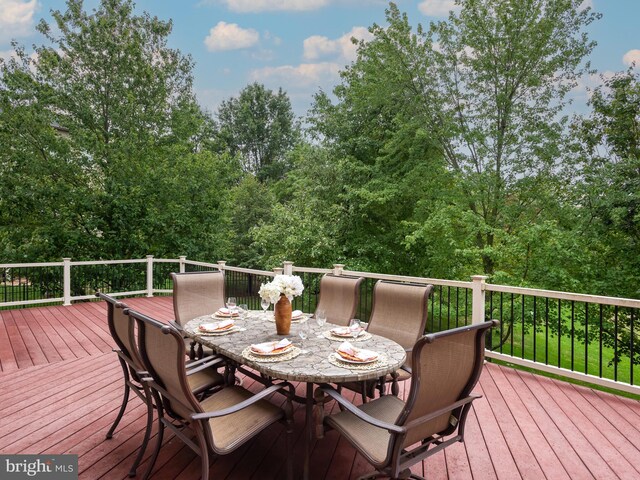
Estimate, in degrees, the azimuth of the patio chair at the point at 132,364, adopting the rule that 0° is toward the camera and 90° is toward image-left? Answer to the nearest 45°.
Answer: approximately 225°

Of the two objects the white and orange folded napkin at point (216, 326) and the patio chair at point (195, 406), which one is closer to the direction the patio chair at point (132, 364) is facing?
the white and orange folded napkin

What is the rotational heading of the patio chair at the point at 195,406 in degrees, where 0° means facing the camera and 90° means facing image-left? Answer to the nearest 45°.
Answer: approximately 225°

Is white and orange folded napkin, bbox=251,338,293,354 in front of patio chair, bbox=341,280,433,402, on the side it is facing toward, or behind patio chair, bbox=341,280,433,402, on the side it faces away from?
in front

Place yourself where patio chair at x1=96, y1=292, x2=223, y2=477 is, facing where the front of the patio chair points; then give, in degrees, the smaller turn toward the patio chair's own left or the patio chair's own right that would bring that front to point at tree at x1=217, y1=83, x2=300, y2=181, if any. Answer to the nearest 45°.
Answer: approximately 45° to the patio chair's own left

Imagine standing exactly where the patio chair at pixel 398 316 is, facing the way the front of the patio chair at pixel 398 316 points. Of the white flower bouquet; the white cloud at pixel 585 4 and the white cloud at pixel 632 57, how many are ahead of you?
1

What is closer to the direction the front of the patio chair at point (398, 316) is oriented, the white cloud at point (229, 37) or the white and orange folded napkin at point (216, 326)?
the white and orange folded napkin

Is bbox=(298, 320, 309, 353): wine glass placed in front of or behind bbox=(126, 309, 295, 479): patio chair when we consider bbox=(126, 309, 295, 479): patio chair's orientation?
in front

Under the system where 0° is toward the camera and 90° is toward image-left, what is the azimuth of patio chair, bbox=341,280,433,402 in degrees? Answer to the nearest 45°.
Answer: approximately 45°
